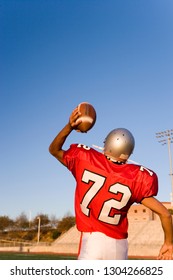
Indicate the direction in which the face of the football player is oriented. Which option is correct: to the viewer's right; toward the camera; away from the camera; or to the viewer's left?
away from the camera

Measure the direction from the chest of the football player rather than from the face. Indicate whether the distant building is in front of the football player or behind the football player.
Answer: in front

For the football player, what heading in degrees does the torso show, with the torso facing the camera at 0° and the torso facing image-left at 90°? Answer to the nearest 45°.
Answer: approximately 180°
